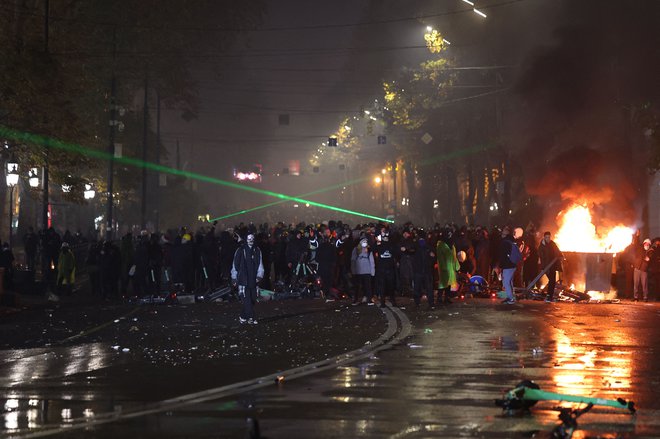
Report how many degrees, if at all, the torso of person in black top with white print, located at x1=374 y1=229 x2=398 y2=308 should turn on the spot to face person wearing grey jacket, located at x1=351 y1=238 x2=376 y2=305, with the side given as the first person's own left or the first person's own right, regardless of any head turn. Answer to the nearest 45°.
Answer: approximately 90° to the first person's own right

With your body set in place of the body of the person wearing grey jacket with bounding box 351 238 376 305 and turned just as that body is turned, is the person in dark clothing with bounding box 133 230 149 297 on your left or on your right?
on your right

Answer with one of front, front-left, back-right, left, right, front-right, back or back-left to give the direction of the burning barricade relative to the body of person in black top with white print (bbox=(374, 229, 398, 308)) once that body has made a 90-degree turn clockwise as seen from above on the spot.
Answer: back-right

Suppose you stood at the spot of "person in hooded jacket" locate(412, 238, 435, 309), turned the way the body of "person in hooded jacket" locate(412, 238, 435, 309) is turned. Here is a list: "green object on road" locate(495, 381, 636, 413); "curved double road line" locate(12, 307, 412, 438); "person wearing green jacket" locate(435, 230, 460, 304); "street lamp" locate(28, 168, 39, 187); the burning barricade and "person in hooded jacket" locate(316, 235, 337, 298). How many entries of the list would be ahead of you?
2

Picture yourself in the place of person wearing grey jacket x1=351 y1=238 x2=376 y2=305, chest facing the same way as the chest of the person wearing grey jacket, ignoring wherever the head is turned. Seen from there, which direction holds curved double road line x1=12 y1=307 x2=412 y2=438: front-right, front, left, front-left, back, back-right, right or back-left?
front

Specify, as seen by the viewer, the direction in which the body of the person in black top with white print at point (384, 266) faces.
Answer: toward the camera

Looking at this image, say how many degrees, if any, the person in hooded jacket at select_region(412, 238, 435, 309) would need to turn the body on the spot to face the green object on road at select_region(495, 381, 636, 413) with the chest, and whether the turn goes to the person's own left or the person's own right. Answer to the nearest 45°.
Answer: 0° — they already face it

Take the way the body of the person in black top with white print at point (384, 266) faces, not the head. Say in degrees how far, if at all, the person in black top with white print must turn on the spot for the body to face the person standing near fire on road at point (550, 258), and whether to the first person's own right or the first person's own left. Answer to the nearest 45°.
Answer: approximately 90° to the first person's own left

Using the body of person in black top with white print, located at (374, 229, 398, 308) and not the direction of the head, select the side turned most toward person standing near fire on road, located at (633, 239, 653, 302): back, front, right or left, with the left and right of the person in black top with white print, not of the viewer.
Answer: left

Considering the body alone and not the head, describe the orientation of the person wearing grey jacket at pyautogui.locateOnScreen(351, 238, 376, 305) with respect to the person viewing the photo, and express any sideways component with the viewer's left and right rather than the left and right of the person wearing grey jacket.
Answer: facing the viewer

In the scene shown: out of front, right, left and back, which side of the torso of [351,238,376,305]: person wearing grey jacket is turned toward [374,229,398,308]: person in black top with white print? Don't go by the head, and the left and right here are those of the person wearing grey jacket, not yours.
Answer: left

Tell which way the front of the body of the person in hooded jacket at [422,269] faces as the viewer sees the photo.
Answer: toward the camera
